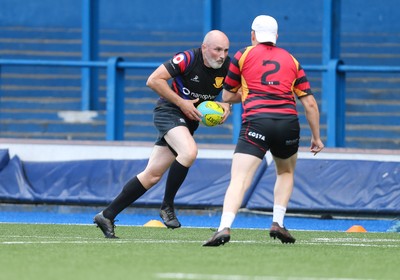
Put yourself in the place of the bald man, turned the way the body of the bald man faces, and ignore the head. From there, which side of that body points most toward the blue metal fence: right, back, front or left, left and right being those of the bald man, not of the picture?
left

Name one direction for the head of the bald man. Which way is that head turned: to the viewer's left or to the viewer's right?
to the viewer's right

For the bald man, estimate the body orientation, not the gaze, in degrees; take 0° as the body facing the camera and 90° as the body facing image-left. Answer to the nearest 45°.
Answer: approximately 315°
